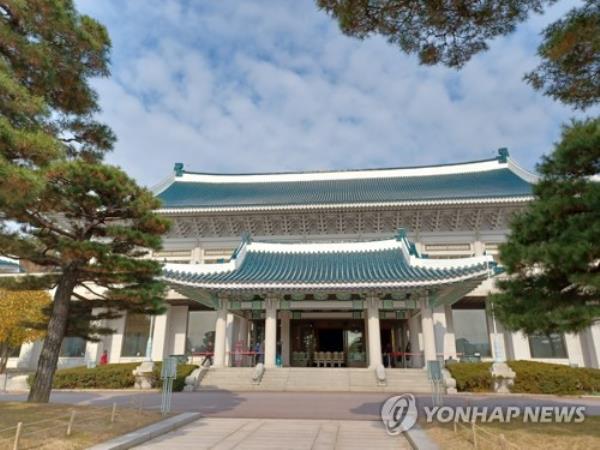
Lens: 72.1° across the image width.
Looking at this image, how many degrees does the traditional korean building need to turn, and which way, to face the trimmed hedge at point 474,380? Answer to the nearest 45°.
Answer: approximately 45° to its left

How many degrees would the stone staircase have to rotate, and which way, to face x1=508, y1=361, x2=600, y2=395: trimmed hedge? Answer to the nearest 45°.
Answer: approximately 90° to its left

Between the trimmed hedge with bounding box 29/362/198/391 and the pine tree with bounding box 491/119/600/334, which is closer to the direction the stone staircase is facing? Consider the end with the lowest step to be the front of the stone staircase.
the pine tree

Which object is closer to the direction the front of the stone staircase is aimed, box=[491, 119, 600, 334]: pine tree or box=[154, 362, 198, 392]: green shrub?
the pine tree

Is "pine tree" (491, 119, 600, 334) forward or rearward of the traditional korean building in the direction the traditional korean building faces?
forward

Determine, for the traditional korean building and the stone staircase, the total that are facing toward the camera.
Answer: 2

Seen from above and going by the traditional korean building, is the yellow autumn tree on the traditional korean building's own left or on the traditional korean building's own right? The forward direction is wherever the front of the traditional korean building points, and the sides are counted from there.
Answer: on the traditional korean building's own right

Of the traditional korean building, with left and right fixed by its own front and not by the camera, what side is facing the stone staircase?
front

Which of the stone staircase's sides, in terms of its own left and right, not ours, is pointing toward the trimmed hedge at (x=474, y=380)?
left

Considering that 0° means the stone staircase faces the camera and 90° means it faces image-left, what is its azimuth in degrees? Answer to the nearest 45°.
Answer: approximately 0°
